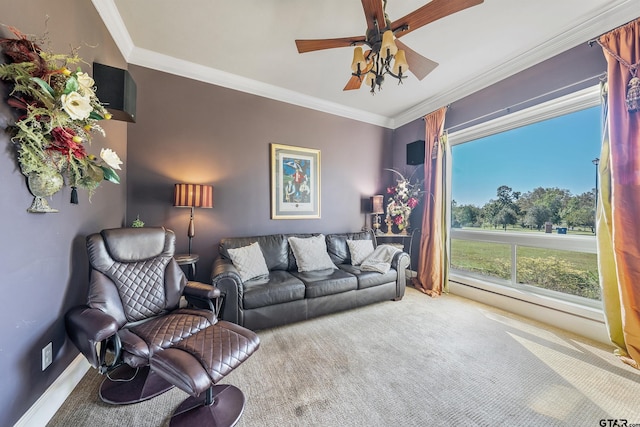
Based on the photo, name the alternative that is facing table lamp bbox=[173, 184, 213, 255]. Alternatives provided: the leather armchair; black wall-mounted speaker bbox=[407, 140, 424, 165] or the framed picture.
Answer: the black wall-mounted speaker

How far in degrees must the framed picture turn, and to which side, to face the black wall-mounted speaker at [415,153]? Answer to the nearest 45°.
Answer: approximately 45° to its left

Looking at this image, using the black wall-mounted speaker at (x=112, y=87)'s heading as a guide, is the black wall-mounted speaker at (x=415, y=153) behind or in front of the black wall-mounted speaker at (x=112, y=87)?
in front

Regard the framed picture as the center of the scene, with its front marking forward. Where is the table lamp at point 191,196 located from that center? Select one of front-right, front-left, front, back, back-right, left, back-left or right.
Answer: right

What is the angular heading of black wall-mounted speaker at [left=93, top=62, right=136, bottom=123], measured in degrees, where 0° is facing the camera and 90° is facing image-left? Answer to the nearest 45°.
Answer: approximately 315°

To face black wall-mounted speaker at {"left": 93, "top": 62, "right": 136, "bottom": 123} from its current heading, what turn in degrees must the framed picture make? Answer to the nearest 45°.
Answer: approximately 90° to its right

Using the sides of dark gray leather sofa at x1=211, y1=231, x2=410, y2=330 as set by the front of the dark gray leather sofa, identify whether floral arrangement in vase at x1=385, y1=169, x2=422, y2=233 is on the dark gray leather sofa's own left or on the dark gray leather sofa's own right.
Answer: on the dark gray leather sofa's own left

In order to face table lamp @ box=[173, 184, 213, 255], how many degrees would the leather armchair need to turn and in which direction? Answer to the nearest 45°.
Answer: approximately 135° to its left
